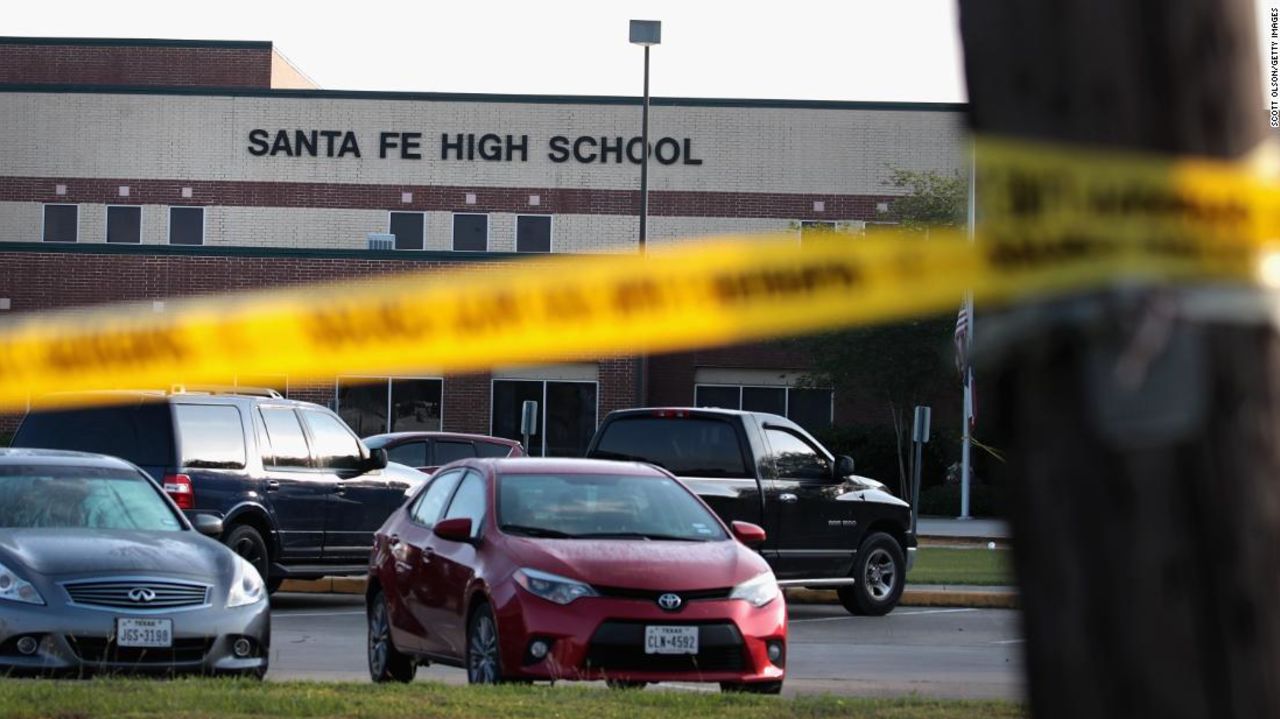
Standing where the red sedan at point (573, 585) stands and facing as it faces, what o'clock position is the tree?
The tree is roughly at 8 o'clock from the red sedan.

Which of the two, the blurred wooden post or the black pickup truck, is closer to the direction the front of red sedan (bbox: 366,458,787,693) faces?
the blurred wooden post

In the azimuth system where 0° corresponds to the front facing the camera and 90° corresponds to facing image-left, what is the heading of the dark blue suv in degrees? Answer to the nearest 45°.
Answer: approximately 225°

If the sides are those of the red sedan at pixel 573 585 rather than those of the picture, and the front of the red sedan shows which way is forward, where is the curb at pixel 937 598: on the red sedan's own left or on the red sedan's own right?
on the red sedan's own left

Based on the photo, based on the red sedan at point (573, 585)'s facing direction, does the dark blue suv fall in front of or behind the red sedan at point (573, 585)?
behind

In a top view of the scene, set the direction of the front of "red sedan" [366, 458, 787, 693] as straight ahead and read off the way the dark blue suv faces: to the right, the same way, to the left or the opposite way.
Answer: to the left

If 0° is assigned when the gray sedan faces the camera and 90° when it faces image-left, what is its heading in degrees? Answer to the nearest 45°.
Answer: approximately 315°

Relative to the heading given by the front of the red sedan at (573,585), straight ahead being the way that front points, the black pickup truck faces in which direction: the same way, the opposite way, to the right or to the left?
to the left

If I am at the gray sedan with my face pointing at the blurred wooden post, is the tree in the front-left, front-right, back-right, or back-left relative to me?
back-left
